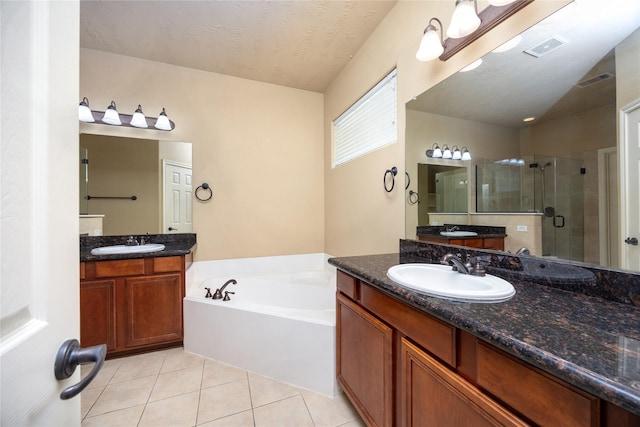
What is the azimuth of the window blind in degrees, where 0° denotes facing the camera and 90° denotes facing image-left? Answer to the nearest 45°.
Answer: approximately 45°

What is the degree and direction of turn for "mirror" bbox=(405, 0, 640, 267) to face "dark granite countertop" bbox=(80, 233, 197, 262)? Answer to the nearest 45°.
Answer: approximately 45° to its right

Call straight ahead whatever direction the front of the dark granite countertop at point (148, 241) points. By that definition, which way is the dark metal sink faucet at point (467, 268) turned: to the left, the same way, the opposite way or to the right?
to the right

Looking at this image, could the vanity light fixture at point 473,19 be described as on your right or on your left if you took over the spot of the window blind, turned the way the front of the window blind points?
on your left

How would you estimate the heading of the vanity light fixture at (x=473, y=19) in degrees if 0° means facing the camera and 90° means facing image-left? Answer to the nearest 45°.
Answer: approximately 45°

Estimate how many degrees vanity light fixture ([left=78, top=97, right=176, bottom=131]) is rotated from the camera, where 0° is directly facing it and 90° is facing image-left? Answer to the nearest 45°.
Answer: approximately 0°

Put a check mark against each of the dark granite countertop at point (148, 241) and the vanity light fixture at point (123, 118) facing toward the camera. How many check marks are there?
2

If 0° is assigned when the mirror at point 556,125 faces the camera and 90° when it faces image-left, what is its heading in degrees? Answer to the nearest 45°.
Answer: approximately 45°
